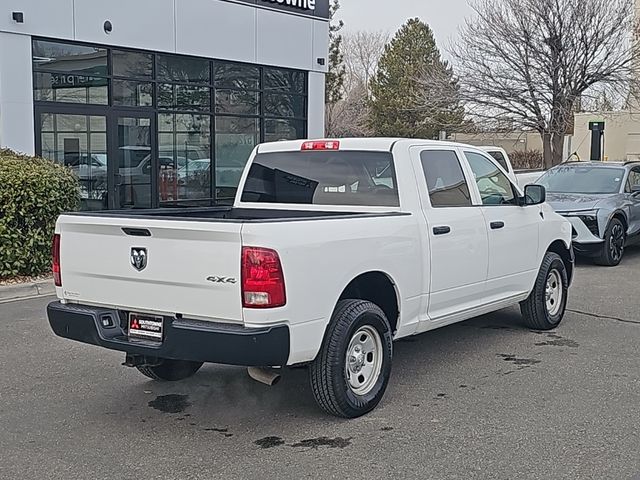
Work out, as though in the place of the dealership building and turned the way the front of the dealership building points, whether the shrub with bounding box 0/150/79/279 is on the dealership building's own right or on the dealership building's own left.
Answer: on the dealership building's own right

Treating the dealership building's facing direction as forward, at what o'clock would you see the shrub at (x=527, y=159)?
The shrub is roughly at 9 o'clock from the dealership building.

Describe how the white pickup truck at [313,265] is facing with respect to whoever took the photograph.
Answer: facing away from the viewer and to the right of the viewer

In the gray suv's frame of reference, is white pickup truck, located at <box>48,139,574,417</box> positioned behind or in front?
in front

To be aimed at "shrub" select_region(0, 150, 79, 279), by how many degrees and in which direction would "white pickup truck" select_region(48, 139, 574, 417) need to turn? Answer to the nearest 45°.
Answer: approximately 90° to its left

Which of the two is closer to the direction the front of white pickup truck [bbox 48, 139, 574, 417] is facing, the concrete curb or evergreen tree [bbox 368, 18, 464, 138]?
the evergreen tree

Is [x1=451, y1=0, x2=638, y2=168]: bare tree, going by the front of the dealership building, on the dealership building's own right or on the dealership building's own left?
on the dealership building's own left

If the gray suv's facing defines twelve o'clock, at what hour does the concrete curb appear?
The concrete curb is roughly at 12 o'clock from the gray suv.

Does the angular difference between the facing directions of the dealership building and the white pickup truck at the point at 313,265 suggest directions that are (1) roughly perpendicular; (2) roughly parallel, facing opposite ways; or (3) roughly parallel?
roughly perpendicular

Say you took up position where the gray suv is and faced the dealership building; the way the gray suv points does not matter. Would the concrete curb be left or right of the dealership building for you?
left

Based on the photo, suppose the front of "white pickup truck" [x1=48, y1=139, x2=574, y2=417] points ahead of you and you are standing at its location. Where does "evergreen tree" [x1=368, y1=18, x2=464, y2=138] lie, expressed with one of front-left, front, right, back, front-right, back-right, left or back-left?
front-left

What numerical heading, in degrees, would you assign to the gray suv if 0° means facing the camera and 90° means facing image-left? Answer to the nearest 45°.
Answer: approximately 45°

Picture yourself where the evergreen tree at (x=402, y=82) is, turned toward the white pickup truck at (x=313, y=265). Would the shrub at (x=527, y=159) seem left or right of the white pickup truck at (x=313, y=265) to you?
left

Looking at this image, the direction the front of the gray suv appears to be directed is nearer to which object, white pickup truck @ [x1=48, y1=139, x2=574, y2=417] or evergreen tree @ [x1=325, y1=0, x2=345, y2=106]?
the white pickup truck

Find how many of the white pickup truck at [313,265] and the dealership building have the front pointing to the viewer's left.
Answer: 0

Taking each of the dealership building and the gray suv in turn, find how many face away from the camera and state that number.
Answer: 0

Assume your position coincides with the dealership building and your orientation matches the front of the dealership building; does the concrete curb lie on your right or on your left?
on your right

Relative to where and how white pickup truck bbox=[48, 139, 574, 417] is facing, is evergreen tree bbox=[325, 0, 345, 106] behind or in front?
in front
